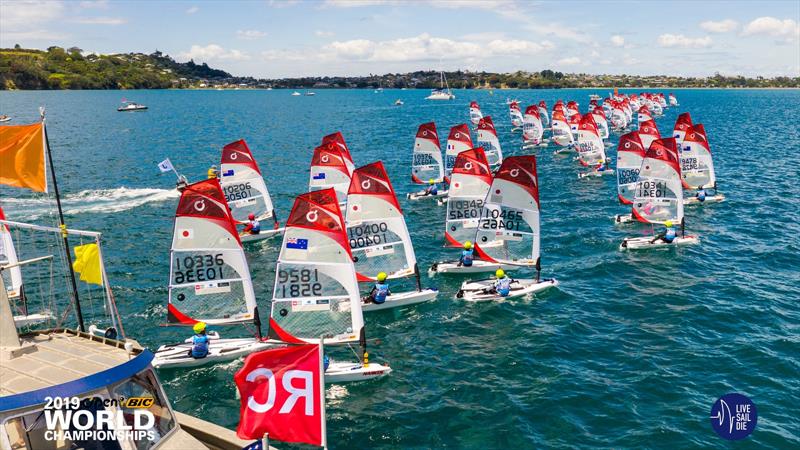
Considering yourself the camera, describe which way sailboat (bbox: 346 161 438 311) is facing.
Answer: facing to the right of the viewer

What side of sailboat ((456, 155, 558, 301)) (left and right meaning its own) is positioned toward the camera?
right

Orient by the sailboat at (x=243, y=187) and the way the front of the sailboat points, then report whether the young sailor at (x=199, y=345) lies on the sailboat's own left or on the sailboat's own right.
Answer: on the sailboat's own right

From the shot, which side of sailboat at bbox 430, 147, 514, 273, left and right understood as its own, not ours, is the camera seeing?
right

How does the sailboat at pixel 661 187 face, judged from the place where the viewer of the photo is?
facing to the right of the viewer

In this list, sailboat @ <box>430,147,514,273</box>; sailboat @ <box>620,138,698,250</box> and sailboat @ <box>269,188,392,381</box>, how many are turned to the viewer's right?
3

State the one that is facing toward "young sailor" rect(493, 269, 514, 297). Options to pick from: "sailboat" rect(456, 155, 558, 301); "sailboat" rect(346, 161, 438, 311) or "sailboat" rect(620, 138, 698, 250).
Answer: "sailboat" rect(346, 161, 438, 311)

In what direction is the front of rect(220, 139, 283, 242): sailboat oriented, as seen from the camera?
facing to the right of the viewer

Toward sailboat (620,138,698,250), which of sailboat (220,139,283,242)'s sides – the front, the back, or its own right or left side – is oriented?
front

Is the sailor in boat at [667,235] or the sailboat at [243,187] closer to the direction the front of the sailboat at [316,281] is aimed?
the sailor in boat

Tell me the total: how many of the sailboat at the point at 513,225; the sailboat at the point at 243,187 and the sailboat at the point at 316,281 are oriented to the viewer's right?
3

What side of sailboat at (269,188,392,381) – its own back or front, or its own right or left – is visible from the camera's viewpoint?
right

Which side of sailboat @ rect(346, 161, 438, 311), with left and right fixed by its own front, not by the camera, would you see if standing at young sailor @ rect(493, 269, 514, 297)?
front

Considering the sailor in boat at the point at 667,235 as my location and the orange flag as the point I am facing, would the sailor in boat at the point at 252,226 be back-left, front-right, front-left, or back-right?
front-right
